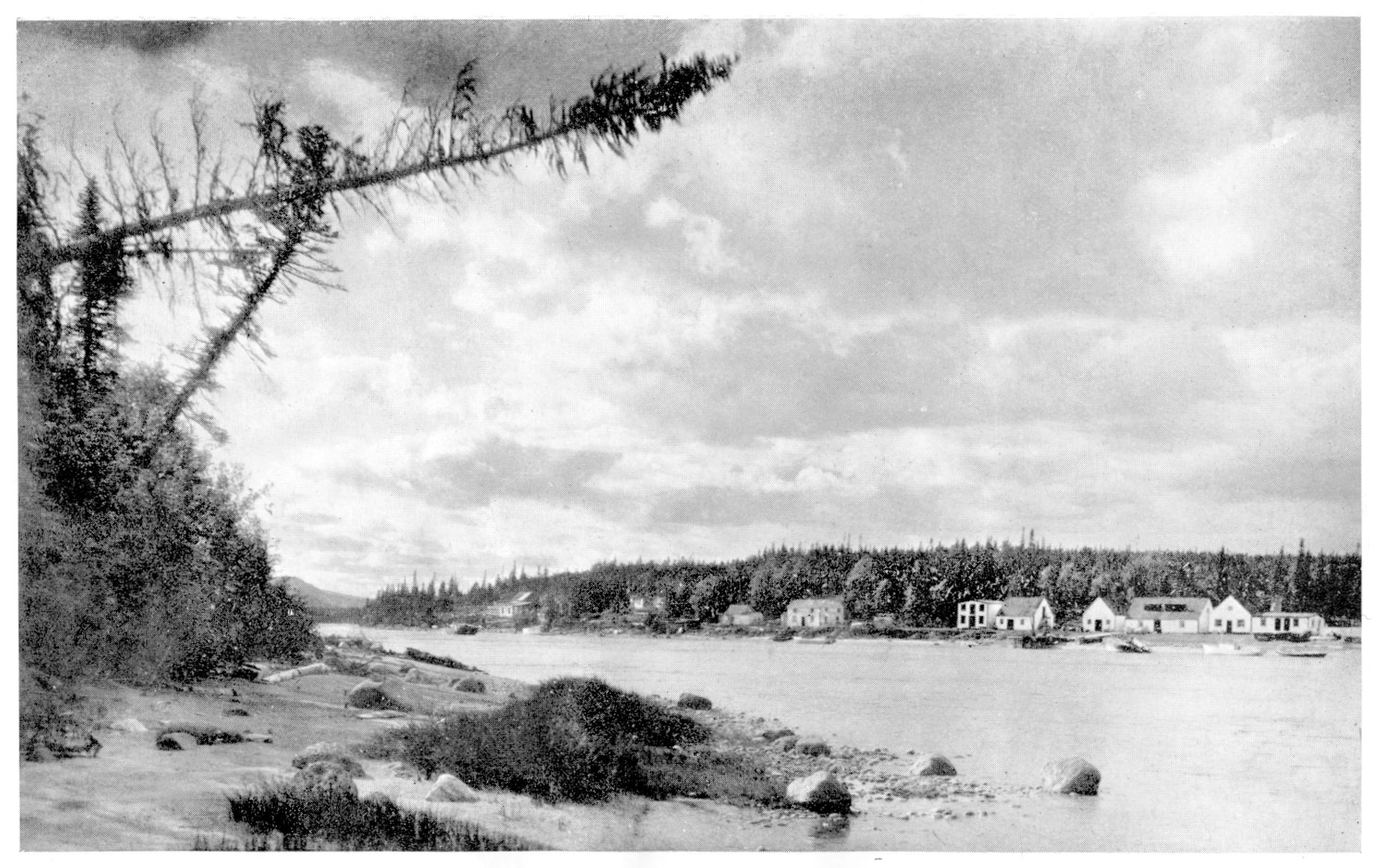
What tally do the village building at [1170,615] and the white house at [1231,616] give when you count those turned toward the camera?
2

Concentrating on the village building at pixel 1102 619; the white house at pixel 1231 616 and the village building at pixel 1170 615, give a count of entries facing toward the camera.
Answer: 3

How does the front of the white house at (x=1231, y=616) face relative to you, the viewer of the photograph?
facing the viewer

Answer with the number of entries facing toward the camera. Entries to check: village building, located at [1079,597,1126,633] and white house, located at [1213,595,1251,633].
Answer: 2

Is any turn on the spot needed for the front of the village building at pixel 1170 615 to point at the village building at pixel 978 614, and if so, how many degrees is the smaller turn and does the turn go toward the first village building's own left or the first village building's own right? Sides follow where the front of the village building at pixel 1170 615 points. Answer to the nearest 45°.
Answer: approximately 90° to the first village building's own right
